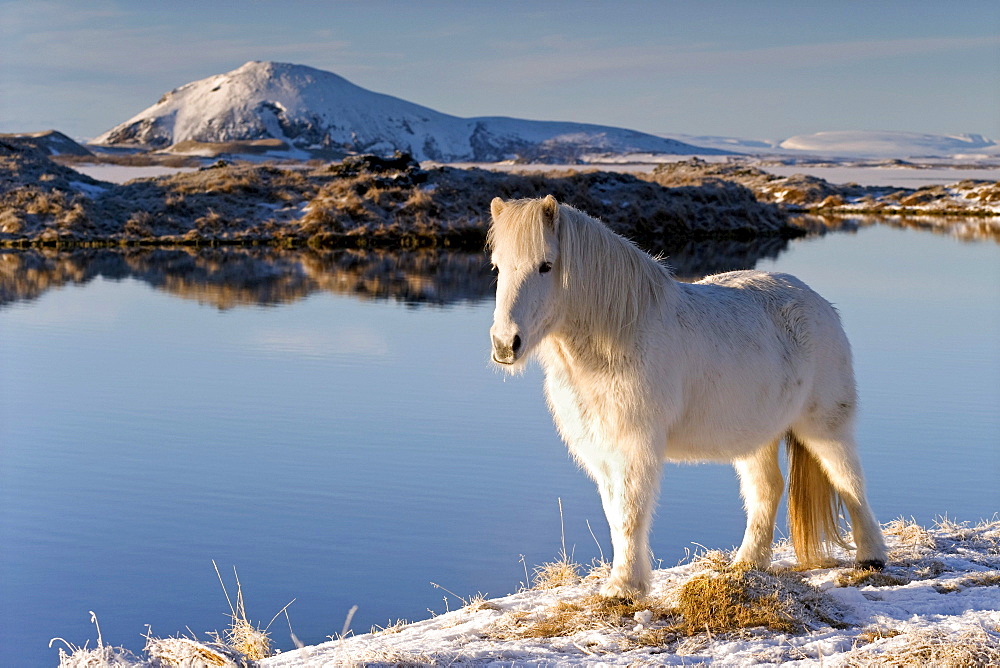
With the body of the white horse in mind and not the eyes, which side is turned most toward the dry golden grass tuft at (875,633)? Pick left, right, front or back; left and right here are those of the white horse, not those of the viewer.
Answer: left

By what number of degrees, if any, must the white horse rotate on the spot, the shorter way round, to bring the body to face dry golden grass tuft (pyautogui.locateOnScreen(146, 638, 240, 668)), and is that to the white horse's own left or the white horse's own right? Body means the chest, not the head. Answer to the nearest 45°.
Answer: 0° — it already faces it

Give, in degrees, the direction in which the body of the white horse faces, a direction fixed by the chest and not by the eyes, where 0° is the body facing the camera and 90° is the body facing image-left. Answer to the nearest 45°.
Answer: approximately 45°

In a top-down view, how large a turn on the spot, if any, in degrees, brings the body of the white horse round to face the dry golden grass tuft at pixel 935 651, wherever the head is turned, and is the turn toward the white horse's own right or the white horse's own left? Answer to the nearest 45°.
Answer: approximately 90° to the white horse's own left

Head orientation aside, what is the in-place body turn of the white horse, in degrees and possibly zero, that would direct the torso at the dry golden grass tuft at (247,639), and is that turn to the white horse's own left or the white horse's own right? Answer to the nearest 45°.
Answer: approximately 45° to the white horse's own right
